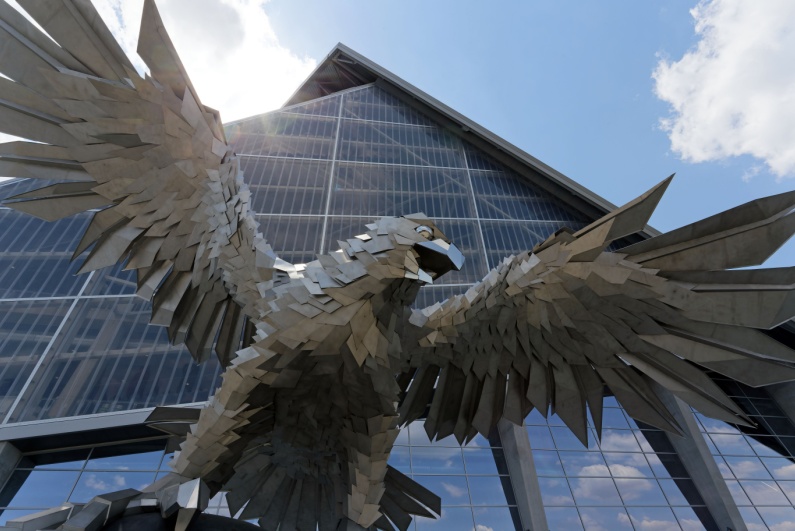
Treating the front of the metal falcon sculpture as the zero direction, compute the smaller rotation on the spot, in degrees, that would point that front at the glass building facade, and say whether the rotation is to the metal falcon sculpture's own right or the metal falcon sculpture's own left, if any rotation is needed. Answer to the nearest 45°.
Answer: approximately 135° to the metal falcon sculpture's own left

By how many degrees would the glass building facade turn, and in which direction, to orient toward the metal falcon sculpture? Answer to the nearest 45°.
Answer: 0° — it already faces it

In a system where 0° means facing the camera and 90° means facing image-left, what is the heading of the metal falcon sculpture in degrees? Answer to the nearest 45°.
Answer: approximately 315°

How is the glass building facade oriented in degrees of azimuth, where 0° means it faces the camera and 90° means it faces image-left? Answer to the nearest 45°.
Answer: approximately 0°
